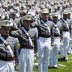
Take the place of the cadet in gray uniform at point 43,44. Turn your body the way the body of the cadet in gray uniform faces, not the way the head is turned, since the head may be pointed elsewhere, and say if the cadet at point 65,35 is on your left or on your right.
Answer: on your left

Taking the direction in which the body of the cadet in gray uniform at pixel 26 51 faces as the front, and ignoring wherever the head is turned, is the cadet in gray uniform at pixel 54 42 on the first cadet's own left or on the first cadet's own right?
on the first cadet's own left

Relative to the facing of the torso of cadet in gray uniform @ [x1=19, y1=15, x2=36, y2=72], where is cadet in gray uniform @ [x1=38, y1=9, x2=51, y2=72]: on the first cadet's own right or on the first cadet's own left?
on the first cadet's own left

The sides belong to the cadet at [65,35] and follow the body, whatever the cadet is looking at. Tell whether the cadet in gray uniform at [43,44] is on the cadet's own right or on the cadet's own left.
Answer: on the cadet's own right
